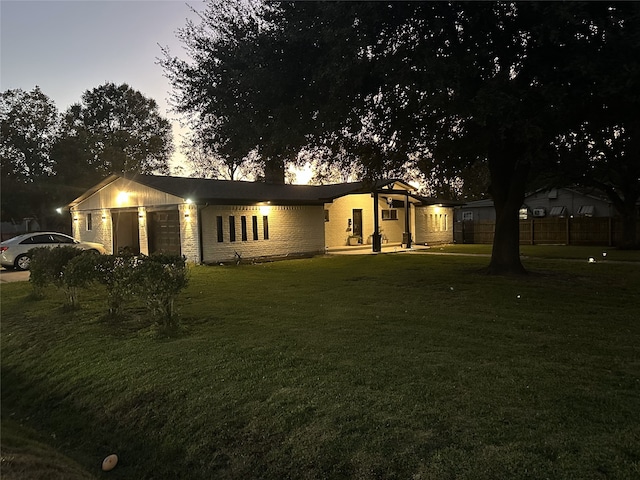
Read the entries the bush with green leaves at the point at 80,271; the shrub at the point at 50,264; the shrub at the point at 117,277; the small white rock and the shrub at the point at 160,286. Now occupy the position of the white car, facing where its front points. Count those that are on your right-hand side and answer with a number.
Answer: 5

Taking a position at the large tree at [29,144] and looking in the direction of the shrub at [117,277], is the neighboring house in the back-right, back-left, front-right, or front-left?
front-left

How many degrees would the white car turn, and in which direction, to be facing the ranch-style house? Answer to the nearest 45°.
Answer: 0° — it already faces it

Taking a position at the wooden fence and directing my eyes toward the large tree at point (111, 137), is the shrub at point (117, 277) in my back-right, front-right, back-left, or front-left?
front-left

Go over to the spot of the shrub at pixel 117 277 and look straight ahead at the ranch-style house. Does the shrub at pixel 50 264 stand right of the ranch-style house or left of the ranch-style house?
left

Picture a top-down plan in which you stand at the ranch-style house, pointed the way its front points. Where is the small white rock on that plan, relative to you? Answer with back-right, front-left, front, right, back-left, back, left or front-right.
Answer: front-right

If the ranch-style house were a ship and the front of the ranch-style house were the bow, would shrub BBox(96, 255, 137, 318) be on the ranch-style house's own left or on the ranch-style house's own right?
on the ranch-style house's own right

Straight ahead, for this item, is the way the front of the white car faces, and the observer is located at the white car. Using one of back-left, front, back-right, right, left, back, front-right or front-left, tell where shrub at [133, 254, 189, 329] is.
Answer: right

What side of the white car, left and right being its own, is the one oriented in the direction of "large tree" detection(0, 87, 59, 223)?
left

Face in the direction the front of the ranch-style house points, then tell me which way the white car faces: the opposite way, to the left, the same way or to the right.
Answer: to the left

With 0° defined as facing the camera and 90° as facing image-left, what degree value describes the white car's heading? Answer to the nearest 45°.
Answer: approximately 270°

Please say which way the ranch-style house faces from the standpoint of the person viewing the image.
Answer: facing the viewer and to the right of the viewer
